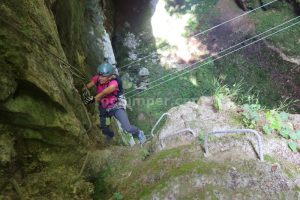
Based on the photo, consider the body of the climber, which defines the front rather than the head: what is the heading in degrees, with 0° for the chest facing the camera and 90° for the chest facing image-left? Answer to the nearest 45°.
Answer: approximately 45°

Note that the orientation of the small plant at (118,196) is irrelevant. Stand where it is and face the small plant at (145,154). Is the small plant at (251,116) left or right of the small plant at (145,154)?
right
